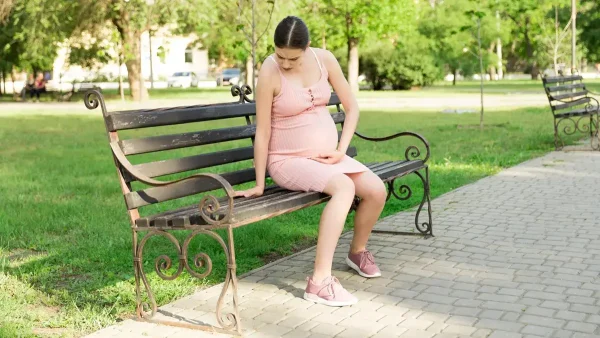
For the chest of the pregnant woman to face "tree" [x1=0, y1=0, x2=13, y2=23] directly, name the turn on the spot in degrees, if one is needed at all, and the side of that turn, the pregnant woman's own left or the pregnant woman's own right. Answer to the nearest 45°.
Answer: approximately 135° to the pregnant woman's own left

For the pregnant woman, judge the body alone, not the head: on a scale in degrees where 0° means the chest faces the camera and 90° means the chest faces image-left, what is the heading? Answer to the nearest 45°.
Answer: approximately 315°

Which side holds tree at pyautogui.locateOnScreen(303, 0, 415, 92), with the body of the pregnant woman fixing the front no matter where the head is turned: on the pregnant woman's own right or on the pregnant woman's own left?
on the pregnant woman's own left

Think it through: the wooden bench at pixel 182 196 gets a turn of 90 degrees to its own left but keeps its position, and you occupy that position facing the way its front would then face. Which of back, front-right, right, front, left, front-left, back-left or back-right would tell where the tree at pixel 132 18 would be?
front-left

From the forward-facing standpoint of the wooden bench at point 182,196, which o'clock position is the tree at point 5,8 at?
The tree is roughly at 7 o'clock from the wooden bench.

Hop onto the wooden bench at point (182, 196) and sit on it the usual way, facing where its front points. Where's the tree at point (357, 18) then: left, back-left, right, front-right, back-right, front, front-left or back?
back-left

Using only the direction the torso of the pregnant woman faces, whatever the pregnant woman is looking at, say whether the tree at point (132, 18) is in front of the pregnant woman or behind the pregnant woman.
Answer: behind
